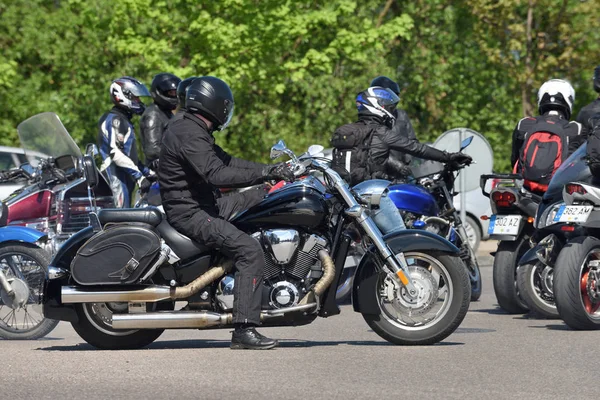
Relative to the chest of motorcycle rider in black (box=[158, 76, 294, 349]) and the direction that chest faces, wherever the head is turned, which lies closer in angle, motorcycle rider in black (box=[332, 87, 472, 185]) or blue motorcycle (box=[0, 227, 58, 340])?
the motorcycle rider in black

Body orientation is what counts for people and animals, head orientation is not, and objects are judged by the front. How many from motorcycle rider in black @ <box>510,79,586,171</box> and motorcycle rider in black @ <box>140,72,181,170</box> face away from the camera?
1

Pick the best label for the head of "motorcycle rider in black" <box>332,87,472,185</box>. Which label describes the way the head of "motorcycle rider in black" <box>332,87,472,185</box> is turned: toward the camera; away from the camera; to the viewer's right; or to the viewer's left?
to the viewer's right

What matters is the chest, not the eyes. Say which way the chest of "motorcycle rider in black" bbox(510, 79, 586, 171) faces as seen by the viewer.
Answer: away from the camera

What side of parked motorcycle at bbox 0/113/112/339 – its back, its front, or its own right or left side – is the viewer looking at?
right

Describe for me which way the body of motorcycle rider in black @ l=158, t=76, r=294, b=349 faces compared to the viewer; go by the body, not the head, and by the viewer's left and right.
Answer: facing to the right of the viewer

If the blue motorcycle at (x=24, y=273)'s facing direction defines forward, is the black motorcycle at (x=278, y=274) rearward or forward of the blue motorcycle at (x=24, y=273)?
forward

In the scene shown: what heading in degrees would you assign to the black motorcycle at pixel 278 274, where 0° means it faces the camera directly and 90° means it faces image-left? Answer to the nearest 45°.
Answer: approximately 270°

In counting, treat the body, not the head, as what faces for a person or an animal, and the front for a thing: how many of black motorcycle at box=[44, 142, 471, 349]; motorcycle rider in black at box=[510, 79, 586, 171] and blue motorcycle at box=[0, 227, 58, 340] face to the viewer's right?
2
